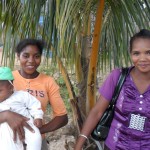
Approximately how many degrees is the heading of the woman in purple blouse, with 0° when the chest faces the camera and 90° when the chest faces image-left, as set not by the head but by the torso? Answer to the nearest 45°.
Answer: approximately 0°

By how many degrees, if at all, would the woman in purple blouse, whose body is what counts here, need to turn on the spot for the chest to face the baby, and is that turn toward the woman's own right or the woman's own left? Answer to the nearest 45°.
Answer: approximately 90° to the woman's own right
